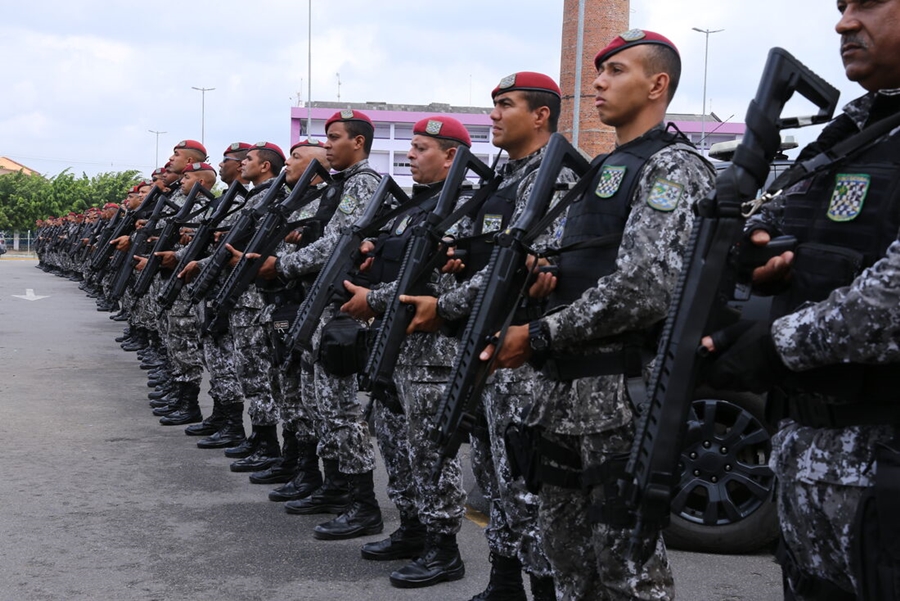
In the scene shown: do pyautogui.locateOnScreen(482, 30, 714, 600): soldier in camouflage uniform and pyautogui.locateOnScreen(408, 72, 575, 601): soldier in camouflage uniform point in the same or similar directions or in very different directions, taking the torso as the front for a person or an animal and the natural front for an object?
same or similar directions

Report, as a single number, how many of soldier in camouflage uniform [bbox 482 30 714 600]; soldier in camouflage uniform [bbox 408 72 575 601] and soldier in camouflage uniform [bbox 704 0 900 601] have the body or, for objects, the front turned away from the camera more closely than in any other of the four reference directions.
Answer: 0
